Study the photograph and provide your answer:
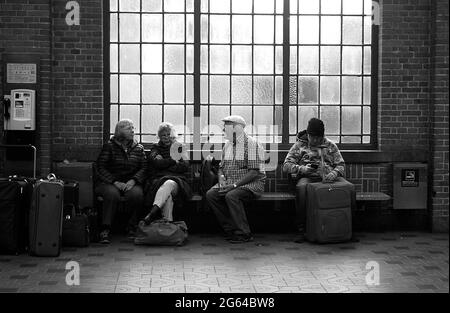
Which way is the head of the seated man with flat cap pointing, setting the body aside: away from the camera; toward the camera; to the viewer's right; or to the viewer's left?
to the viewer's left

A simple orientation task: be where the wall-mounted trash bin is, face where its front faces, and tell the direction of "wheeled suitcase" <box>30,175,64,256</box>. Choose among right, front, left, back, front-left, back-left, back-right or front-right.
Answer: front-right

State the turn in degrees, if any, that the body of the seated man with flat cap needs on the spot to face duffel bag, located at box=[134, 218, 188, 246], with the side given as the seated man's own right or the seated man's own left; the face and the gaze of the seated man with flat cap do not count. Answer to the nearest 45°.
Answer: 0° — they already face it

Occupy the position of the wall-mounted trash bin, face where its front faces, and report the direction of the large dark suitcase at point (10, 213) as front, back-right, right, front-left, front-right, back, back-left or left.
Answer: front-right

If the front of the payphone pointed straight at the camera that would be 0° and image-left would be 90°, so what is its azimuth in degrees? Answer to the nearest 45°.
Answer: approximately 0°

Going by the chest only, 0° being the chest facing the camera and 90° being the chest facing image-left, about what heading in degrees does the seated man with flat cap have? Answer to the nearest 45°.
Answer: approximately 45°

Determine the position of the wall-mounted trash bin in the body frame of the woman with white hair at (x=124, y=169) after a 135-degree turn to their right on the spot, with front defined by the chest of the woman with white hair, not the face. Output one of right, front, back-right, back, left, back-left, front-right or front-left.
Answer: back-right
